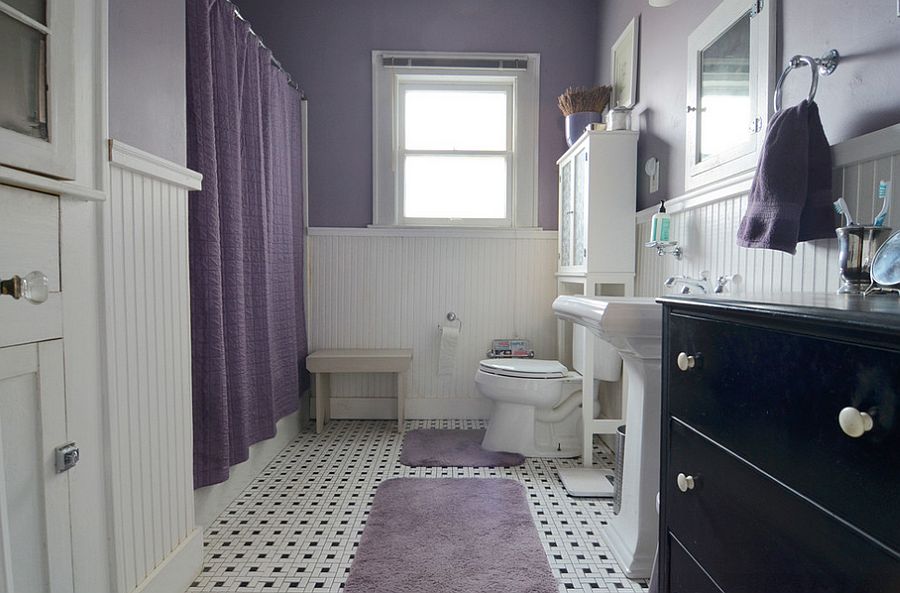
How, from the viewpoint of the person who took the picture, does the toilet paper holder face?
facing the viewer

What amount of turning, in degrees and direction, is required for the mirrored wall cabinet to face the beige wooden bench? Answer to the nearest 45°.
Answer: approximately 45° to its right

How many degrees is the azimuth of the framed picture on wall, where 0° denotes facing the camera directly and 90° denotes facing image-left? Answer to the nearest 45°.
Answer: approximately 90°

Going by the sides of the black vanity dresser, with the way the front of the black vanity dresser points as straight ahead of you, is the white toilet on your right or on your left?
on your right

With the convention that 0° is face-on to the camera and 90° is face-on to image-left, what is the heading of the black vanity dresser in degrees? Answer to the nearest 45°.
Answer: approximately 45°

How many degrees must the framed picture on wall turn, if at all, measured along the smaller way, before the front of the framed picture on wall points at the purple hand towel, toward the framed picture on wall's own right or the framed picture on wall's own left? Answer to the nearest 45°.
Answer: approximately 90° to the framed picture on wall's own left

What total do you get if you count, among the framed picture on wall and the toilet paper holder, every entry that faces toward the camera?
1
